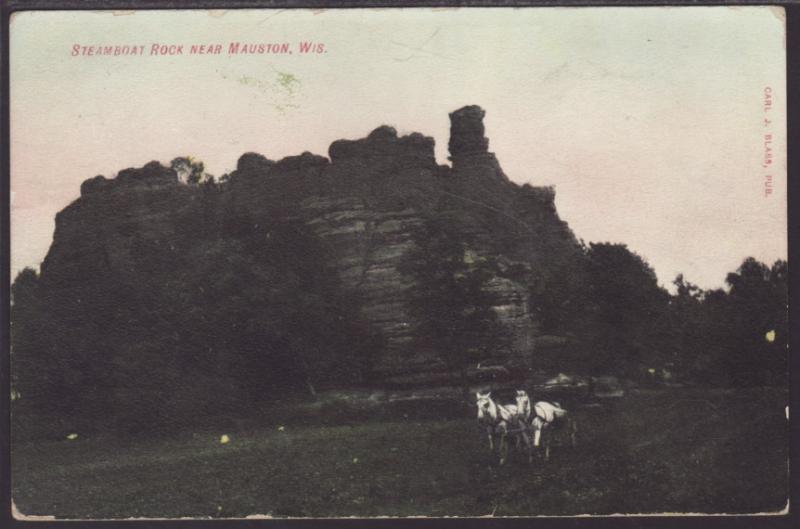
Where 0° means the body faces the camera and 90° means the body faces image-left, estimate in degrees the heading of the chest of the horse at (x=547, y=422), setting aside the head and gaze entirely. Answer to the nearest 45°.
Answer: approximately 45°
